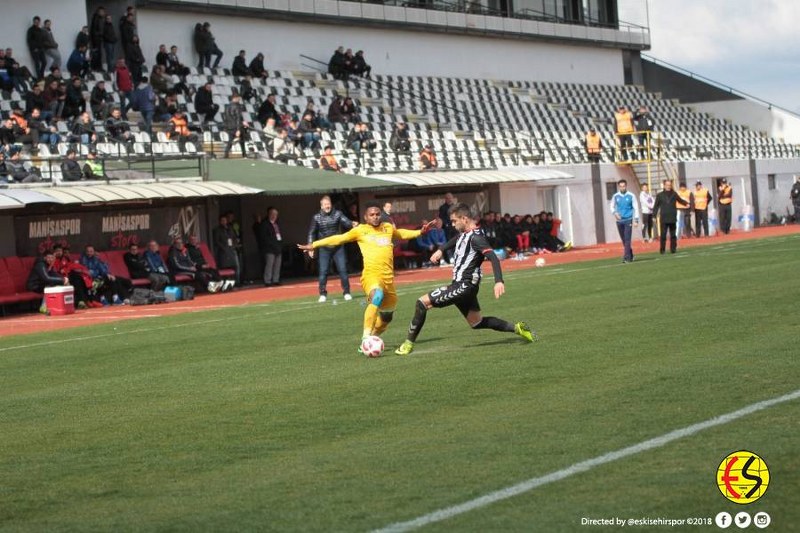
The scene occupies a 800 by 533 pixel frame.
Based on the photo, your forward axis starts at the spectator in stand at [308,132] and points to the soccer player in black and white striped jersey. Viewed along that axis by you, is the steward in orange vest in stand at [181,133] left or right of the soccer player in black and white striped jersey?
right

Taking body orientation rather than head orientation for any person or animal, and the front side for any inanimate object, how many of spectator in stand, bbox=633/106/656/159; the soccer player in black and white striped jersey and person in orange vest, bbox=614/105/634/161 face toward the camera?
2

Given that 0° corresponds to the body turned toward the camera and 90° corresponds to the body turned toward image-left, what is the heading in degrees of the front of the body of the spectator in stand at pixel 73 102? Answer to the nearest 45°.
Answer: approximately 315°

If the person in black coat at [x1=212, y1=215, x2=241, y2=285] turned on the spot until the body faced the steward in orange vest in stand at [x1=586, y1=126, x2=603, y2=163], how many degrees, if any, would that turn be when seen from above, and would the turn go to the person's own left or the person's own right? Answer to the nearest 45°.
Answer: approximately 90° to the person's own left

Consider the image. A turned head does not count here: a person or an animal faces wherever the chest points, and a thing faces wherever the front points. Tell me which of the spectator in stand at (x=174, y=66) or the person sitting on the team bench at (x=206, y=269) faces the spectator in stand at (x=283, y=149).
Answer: the spectator in stand at (x=174, y=66)

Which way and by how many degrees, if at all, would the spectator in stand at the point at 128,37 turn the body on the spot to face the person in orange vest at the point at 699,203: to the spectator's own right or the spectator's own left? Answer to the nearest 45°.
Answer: approximately 45° to the spectator's own left

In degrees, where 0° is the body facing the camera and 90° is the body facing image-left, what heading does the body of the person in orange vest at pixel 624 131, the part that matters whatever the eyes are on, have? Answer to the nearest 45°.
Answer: approximately 0°
